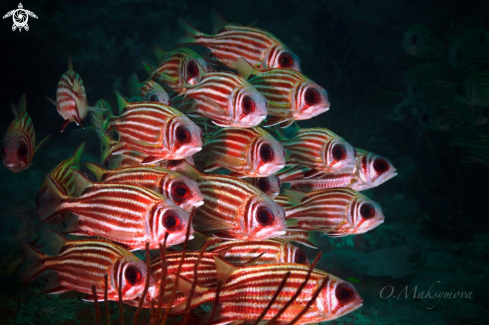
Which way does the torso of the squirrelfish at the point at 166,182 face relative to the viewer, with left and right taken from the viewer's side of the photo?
facing to the right of the viewer

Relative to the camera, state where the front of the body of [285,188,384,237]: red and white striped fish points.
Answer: to the viewer's right

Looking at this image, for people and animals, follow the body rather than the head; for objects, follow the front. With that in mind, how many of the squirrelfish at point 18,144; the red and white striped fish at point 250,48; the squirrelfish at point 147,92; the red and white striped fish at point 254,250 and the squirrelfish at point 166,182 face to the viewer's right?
4

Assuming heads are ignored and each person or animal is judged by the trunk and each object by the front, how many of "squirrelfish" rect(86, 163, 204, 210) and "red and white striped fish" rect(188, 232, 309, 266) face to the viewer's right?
2

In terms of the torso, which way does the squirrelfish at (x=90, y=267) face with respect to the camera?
to the viewer's right

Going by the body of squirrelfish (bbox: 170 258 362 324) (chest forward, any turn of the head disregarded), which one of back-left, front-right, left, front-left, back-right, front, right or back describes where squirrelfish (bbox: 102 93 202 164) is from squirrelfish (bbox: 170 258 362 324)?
back-left

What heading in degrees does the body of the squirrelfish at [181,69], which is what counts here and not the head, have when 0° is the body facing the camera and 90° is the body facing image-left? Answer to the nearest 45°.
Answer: approximately 315°
